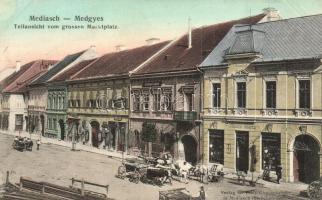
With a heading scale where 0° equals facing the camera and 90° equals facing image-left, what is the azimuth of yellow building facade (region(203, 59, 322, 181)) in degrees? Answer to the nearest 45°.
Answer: approximately 45°

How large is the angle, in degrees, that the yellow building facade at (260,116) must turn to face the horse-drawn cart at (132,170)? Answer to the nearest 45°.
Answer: approximately 45° to its right

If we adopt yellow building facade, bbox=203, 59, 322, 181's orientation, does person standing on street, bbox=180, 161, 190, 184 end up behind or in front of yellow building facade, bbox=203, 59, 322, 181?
in front

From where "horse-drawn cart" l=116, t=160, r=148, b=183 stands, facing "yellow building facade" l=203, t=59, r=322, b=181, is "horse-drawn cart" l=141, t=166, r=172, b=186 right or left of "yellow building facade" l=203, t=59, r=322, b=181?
right
